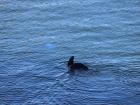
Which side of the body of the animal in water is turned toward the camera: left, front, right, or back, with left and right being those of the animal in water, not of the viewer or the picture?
left
